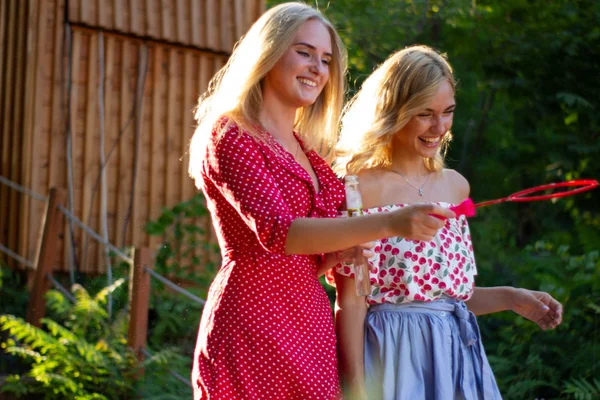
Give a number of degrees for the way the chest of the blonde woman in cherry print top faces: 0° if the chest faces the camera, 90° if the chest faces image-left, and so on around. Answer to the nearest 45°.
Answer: approximately 315°

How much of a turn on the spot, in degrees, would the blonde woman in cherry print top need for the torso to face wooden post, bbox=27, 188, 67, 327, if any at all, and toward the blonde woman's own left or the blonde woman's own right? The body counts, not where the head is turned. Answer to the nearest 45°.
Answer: approximately 180°

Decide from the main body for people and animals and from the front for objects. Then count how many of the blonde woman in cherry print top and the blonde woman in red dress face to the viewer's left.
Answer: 0

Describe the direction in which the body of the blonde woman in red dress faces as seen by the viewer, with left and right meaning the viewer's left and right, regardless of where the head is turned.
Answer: facing the viewer and to the right of the viewer

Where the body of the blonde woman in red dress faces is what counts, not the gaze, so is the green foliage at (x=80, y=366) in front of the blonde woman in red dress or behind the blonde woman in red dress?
behind

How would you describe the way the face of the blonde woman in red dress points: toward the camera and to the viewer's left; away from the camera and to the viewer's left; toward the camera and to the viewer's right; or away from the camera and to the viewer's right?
toward the camera and to the viewer's right

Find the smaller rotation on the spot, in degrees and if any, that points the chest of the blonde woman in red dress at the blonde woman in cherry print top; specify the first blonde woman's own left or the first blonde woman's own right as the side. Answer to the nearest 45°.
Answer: approximately 90° to the first blonde woman's own left

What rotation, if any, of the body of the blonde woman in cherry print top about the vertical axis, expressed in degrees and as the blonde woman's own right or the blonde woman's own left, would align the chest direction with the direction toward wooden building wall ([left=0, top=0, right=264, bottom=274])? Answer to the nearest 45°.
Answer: approximately 180°
